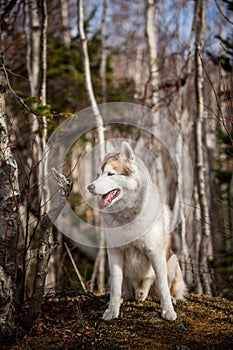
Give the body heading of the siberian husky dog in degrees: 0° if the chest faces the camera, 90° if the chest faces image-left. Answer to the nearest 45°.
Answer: approximately 45°

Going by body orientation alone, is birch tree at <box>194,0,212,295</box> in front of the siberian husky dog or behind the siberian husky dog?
behind

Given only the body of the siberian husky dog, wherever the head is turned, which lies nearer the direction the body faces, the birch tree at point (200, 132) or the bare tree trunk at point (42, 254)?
the bare tree trunk

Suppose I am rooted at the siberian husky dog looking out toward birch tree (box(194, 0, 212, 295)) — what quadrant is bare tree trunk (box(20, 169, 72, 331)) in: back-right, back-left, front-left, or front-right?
back-left

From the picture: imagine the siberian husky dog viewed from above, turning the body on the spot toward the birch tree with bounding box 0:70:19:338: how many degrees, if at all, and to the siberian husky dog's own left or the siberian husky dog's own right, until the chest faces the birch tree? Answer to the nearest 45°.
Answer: approximately 45° to the siberian husky dog's own right

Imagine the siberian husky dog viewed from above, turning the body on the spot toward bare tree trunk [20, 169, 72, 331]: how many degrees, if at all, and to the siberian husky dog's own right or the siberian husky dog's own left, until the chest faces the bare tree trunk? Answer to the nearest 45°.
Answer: approximately 45° to the siberian husky dog's own right
